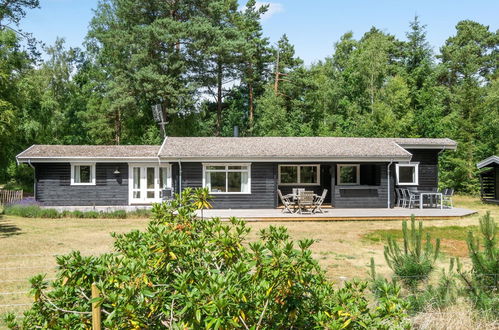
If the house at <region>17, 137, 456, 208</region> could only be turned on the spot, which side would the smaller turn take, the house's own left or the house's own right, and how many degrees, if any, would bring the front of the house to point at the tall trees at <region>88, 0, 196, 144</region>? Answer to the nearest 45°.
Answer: approximately 135° to the house's own right

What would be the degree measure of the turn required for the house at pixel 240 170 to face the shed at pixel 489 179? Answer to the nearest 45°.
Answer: approximately 90° to its left

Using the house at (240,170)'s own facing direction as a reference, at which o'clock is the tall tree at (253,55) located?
The tall tree is roughly at 6 o'clock from the house.

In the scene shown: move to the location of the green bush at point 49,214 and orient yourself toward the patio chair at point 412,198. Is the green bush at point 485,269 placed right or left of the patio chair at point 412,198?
right

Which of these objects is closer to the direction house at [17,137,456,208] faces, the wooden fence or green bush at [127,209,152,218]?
the green bush

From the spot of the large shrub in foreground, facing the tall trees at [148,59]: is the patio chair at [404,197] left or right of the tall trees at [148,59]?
right

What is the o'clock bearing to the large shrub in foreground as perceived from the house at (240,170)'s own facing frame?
The large shrub in foreground is roughly at 12 o'clock from the house.

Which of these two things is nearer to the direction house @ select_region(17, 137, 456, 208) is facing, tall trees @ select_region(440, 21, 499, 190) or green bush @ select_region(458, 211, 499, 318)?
the green bush

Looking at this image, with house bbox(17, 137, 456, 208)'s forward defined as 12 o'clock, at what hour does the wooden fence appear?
The wooden fence is roughly at 3 o'clock from the house.

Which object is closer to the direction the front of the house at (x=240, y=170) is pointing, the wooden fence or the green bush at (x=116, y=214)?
the green bush

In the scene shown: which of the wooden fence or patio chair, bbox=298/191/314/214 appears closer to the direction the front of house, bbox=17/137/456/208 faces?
the patio chair

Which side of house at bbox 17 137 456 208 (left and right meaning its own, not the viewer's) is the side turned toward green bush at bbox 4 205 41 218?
right

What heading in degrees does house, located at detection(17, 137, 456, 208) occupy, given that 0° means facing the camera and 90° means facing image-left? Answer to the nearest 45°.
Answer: approximately 0°

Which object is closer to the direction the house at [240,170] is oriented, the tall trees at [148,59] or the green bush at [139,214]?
the green bush
